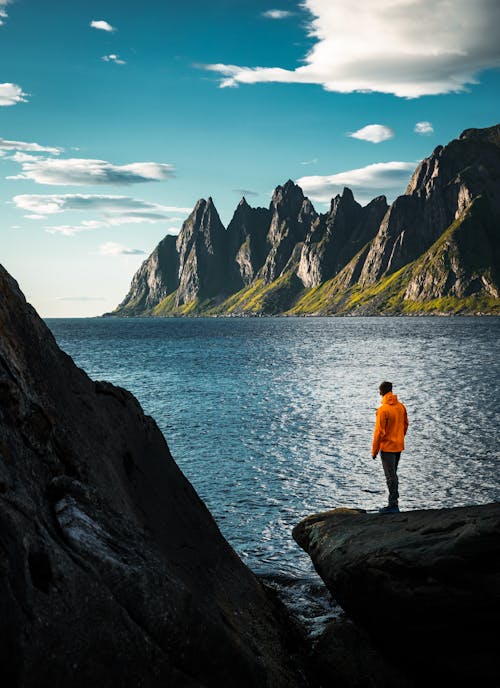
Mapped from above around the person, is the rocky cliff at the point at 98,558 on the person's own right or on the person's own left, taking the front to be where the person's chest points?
on the person's own left

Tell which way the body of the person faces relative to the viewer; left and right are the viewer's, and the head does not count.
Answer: facing away from the viewer and to the left of the viewer
